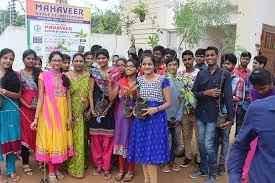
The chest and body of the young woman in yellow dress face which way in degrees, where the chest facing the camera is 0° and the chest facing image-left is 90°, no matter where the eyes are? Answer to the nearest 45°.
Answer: approximately 0°

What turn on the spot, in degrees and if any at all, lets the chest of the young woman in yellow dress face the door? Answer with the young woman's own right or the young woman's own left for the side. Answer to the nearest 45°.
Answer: approximately 135° to the young woman's own left

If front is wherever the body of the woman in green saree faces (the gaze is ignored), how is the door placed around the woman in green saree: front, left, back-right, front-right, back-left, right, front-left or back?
back-left

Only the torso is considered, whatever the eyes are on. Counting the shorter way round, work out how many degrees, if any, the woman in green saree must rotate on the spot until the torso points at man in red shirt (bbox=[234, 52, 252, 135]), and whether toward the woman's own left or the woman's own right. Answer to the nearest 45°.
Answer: approximately 90° to the woman's own left

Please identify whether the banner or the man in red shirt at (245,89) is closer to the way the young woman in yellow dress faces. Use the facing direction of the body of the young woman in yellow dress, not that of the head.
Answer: the man in red shirt

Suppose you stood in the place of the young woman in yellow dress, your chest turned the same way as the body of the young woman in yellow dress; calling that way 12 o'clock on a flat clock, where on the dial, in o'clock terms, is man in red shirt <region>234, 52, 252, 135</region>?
The man in red shirt is roughly at 9 o'clock from the young woman in yellow dress.

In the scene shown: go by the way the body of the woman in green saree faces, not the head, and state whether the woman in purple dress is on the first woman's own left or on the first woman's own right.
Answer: on the first woman's own left

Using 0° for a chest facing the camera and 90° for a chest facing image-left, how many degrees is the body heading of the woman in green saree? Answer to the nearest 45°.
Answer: approximately 0°

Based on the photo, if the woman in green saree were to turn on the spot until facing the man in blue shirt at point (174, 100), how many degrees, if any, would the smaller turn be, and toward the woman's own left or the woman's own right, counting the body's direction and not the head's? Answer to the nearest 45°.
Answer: approximately 90° to the woman's own left

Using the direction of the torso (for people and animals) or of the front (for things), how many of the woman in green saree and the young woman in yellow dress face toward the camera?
2
